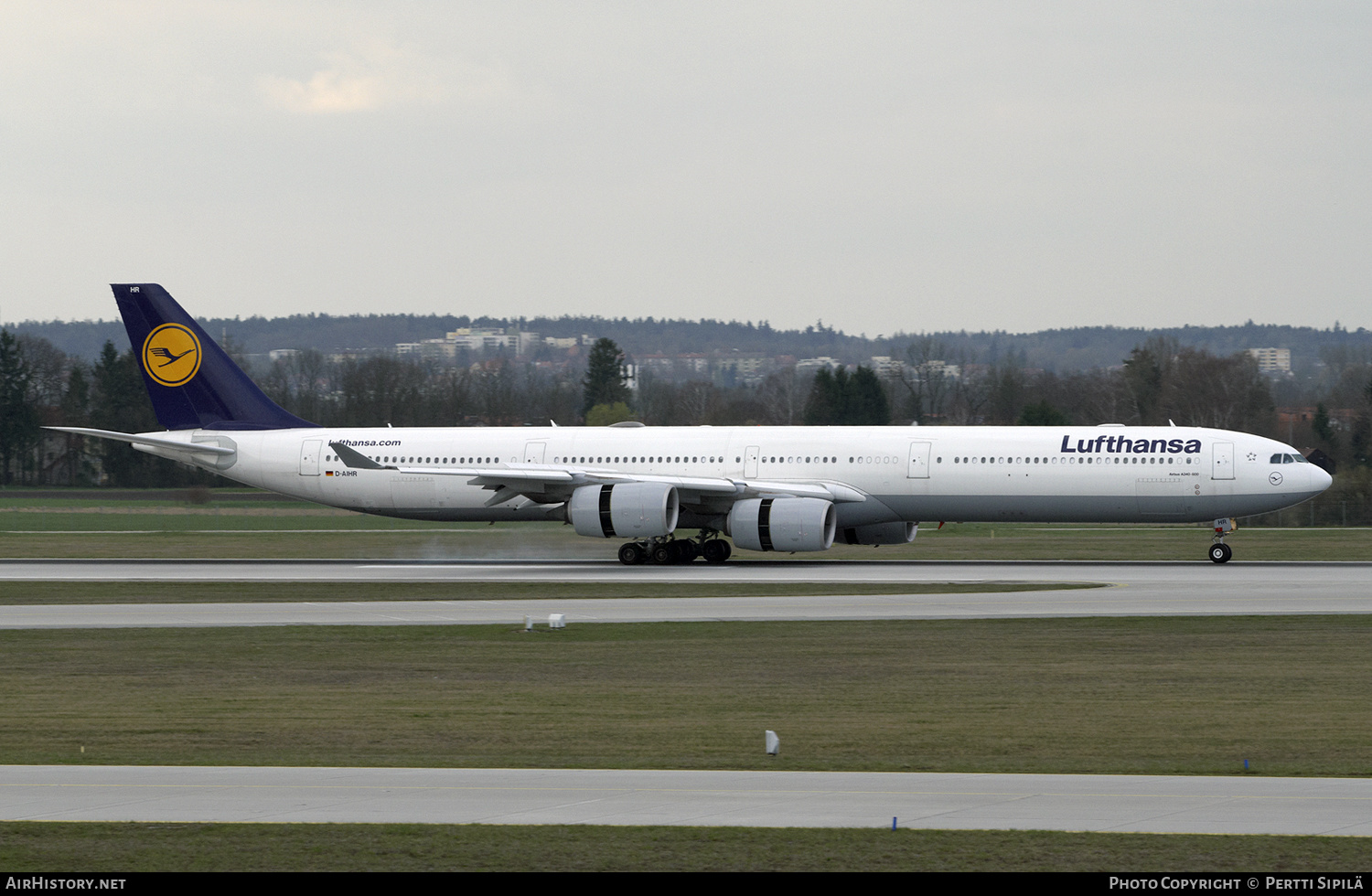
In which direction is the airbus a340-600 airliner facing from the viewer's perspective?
to the viewer's right
